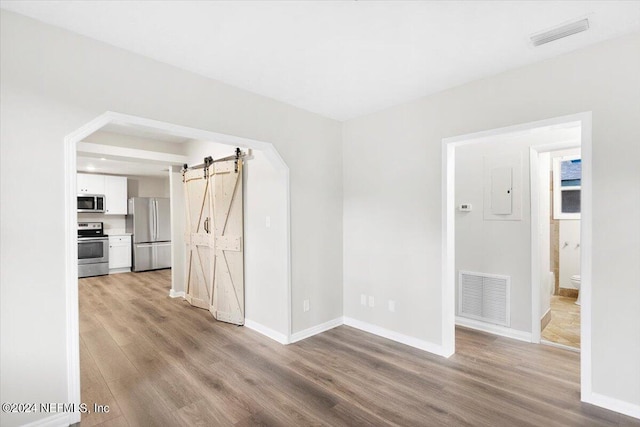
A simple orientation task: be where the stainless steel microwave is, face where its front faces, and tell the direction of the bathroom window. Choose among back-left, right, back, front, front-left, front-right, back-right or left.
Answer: front-left

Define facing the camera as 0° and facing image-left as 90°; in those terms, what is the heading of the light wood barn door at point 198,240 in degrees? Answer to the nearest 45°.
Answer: approximately 45°

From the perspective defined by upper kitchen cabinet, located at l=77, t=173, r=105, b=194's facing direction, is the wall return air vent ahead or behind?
ahead

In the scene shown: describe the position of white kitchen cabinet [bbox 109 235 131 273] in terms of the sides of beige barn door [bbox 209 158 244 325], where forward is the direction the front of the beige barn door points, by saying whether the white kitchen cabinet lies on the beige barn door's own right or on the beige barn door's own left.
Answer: on the beige barn door's own right

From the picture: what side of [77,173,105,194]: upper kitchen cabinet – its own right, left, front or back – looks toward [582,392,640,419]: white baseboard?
front

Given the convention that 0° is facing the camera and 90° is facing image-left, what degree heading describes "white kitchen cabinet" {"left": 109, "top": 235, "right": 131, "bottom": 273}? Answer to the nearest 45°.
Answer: approximately 0°

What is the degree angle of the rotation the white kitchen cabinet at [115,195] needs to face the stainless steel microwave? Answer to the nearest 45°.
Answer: approximately 45° to its right

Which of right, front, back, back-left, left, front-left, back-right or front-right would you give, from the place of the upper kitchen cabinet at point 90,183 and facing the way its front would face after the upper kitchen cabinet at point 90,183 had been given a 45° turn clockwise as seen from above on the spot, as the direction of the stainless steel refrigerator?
back-left

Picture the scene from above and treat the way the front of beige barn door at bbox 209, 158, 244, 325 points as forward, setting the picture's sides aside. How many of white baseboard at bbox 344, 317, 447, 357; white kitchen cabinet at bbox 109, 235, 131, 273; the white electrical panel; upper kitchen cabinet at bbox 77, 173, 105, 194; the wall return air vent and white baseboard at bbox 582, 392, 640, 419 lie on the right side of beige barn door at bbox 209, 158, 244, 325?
2

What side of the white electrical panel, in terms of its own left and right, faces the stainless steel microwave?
right

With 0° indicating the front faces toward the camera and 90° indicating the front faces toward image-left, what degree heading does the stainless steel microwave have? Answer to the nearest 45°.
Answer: approximately 0°

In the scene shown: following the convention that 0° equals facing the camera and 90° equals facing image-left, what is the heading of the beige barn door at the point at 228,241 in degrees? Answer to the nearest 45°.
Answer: approximately 45°

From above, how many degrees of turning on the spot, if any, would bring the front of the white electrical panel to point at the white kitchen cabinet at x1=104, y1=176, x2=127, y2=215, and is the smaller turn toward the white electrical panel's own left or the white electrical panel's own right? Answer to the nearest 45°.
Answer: approximately 90° to the white electrical panel's own right
